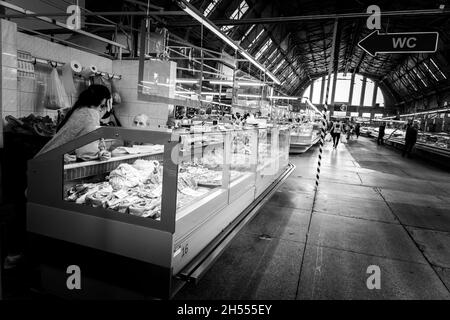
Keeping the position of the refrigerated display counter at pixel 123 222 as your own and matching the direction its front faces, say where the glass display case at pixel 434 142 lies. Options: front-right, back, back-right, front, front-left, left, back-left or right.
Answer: left

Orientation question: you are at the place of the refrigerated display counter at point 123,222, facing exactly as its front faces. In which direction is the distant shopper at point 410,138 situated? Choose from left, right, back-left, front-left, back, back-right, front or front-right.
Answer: left

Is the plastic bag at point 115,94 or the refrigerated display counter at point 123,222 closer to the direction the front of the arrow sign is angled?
the refrigerated display counter

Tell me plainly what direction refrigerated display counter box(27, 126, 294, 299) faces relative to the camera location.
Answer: facing the viewer and to the right of the viewer

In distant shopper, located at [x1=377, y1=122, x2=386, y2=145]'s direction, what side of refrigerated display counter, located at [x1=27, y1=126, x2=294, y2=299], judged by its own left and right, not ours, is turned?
left

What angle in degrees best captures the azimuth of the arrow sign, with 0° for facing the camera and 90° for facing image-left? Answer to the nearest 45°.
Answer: approximately 0°

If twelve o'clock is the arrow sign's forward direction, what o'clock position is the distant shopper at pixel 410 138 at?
The distant shopper is roughly at 6 o'clock from the arrow sign.

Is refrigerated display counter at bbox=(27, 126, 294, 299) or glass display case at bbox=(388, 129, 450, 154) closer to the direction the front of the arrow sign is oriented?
the refrigerated display counter

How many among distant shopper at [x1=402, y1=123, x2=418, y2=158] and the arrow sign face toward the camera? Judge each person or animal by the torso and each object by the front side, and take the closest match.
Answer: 1

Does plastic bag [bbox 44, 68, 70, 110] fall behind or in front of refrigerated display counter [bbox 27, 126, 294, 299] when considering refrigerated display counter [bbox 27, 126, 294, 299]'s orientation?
behind
